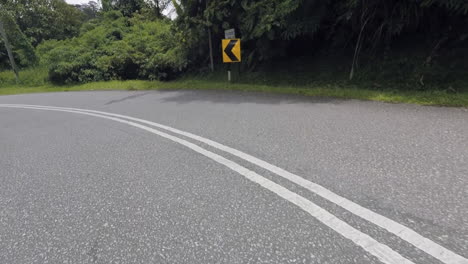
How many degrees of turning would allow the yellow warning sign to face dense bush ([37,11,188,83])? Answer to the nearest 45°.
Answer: approximately 135° to its right

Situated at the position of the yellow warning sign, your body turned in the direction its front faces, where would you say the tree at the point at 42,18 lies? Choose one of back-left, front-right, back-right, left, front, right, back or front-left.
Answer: back-right

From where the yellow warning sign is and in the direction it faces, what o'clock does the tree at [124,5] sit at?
The tree is roughly at 5 o'clock from the yellow warning sign.

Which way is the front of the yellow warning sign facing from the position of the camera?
facing the viewer
